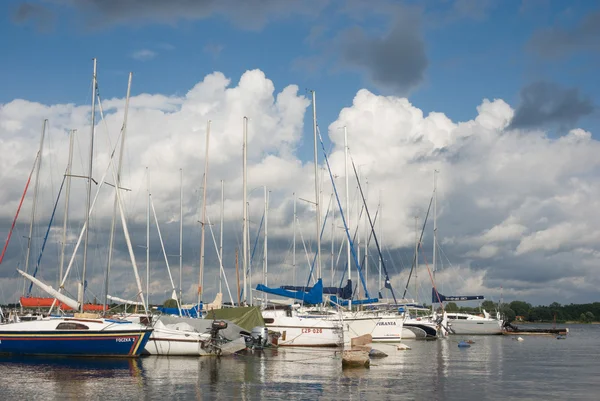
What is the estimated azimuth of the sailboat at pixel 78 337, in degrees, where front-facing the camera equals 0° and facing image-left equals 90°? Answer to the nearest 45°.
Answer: approximately 270°
